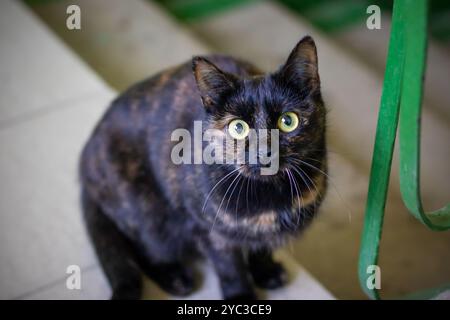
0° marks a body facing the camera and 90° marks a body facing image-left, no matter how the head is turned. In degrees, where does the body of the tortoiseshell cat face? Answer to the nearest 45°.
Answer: approximately 315°

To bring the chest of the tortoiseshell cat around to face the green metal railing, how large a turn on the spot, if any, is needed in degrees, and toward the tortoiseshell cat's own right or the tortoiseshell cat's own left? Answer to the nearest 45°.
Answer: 0° — it already faces it
